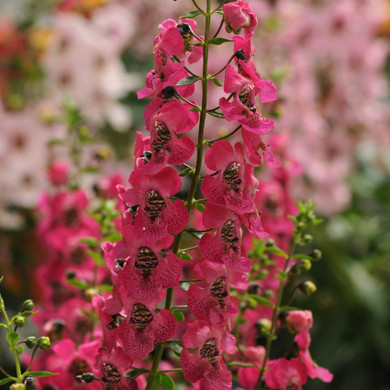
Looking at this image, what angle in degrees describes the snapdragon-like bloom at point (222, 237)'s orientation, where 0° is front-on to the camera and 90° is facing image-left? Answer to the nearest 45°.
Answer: approximately 315°

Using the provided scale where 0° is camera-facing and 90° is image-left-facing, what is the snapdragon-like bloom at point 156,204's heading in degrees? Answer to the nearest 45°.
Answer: approximately 0°

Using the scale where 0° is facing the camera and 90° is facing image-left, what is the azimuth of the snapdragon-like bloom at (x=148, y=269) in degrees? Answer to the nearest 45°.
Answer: approximately 0°

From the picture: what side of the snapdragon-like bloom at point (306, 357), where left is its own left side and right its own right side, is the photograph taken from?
right
